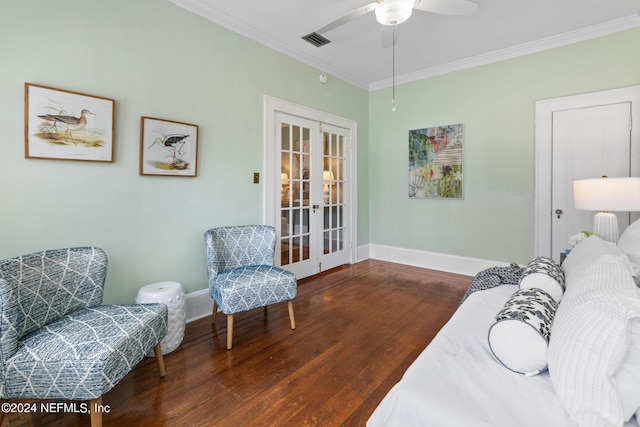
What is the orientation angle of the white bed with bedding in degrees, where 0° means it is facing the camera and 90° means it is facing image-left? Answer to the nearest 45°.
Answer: approximately 90°

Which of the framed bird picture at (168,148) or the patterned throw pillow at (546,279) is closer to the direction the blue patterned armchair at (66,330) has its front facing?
the patterned throw pillow

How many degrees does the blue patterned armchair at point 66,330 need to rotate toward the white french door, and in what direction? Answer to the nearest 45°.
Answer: approximately 90° to its left

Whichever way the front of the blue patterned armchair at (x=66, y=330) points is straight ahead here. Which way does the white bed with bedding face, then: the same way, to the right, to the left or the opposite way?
the opposite way
